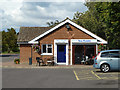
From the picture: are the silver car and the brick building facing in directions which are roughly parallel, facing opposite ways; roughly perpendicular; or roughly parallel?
roughly perpendicular

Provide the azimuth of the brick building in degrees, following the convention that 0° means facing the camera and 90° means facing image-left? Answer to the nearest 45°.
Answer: approximately 0°

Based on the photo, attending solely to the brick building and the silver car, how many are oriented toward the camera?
1
